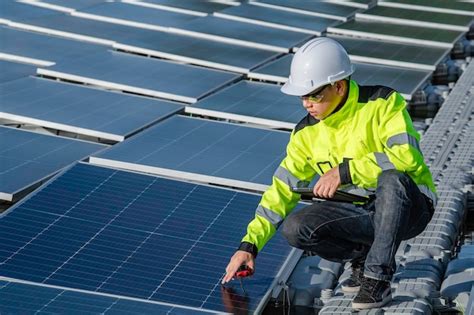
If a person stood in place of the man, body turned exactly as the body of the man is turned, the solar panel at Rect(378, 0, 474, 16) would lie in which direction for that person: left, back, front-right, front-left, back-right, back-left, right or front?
back-right

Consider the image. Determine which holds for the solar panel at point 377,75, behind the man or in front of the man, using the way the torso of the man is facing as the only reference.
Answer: behind

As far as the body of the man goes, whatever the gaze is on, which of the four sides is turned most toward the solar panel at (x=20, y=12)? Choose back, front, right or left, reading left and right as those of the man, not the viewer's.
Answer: right

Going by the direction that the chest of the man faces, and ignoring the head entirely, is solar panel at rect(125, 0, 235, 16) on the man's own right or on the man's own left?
on the man's own right

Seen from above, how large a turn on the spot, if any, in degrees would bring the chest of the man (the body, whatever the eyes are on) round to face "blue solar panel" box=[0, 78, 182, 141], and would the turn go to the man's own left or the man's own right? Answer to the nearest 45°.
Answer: approximately 90° to the man's own right

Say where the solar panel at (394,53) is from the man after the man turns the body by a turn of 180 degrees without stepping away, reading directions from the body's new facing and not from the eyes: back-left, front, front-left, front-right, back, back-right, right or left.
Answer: front-left

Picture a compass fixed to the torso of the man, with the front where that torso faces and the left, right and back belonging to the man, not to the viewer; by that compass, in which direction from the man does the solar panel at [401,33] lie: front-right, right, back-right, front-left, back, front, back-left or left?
back-right

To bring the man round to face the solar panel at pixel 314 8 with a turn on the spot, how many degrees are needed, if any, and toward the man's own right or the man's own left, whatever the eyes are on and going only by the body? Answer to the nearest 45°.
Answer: approximately 135° to the man's own right

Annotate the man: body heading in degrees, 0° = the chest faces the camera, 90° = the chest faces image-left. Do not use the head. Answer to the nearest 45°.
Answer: approximately 45°
